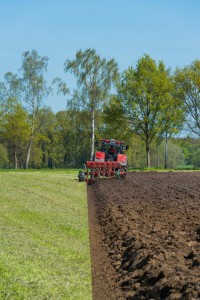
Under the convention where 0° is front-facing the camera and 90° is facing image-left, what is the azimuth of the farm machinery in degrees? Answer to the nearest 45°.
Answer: approximately 180°
